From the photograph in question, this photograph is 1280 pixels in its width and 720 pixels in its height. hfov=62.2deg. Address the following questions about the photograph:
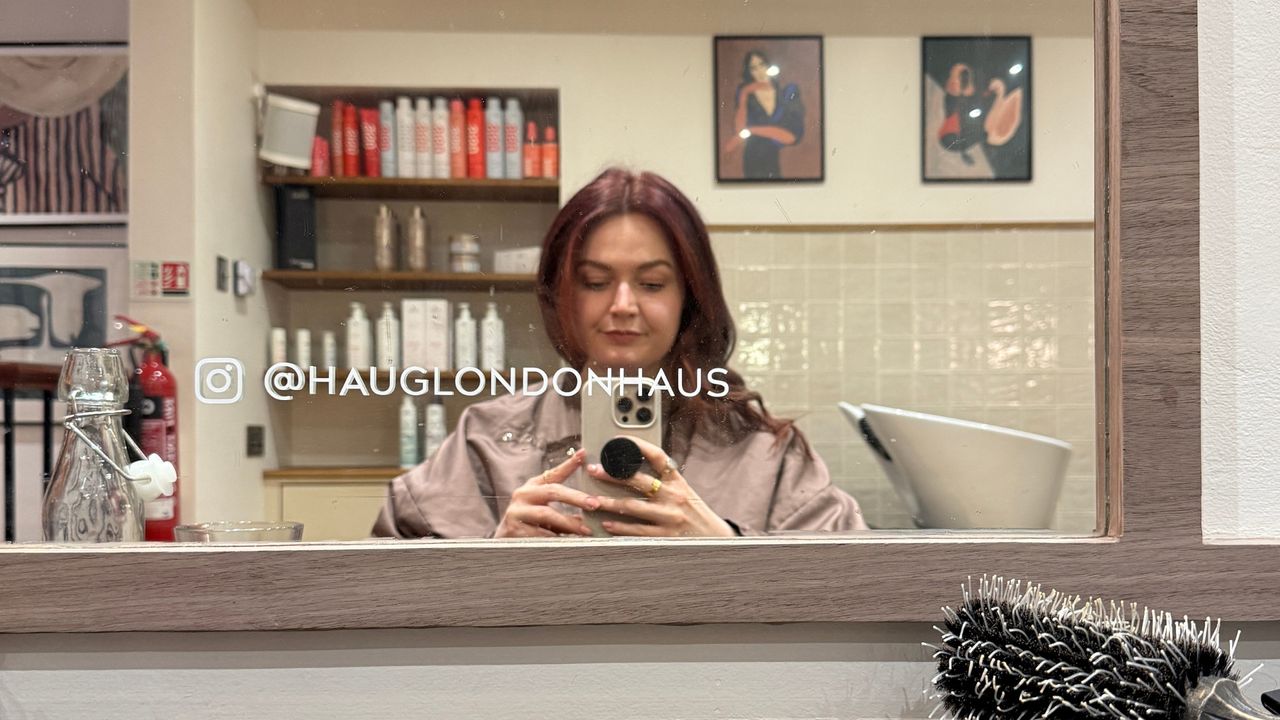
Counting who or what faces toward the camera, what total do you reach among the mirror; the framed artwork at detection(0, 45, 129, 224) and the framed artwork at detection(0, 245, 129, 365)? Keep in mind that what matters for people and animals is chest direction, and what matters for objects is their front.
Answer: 3

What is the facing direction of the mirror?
toward the camera

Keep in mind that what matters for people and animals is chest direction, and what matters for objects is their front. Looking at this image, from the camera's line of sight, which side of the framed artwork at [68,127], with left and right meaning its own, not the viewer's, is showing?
front

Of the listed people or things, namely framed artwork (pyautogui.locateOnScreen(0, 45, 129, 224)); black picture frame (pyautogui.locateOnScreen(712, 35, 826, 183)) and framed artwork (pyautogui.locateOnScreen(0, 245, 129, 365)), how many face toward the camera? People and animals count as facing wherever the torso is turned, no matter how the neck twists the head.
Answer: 3

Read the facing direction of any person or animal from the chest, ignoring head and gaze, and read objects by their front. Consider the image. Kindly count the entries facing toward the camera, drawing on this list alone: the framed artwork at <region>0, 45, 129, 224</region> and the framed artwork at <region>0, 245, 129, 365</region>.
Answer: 2

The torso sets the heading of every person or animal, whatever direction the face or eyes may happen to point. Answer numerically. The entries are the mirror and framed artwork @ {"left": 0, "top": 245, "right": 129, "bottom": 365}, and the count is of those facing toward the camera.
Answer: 2
